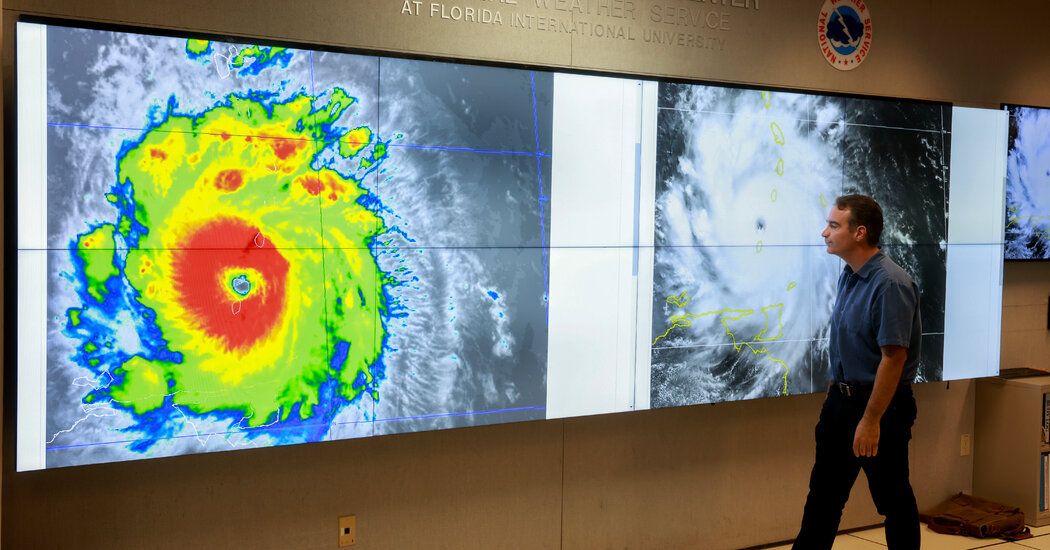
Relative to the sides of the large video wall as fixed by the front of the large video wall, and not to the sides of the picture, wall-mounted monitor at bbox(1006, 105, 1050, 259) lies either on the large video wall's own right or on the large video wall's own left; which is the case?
on the large video wall's own left

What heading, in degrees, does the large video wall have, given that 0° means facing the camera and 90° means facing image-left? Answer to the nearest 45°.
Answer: approximately 315°
